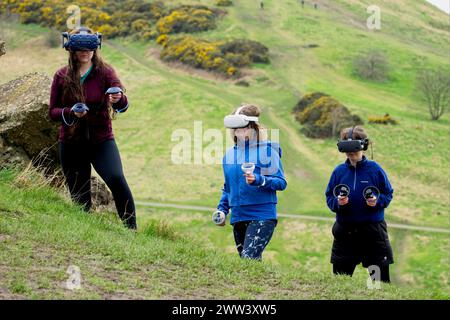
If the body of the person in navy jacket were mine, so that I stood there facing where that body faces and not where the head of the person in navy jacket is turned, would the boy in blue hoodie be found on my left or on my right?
on my right

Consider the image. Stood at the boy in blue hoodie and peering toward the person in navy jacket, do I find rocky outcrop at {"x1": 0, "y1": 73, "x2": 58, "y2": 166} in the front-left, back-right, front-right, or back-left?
back-left

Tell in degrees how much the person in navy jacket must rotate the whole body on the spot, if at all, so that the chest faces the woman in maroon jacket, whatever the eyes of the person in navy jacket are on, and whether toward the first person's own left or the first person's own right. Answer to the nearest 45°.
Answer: approximately 90° to the first person's own right

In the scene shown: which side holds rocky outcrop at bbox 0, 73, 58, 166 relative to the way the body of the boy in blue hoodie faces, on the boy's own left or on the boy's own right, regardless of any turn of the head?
on the boy's own right

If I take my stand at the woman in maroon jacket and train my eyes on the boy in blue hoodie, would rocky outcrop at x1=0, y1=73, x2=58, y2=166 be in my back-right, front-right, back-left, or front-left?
back-left

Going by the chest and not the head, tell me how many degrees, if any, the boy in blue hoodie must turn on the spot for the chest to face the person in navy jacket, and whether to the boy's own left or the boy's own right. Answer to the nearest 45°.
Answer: approximately 135° to the boy's own left

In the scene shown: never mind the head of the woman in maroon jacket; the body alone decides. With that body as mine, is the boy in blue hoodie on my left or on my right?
on my left

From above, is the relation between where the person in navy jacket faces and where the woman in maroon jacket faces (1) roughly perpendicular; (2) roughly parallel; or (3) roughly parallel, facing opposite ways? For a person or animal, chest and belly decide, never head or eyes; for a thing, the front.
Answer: roughly parallel

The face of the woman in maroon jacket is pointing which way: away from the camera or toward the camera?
toward the camera

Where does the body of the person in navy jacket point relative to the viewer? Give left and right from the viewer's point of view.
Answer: facing the viewer

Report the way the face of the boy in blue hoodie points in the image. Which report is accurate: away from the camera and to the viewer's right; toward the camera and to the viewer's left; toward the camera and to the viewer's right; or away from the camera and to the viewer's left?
toward the camera and to the viewer's left

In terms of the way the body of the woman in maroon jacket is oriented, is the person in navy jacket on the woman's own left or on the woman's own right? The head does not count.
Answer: on the woman's own left

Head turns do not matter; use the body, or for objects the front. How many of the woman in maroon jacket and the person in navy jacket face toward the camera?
2

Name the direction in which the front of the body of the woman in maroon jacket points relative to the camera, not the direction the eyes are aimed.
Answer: toward the camera
